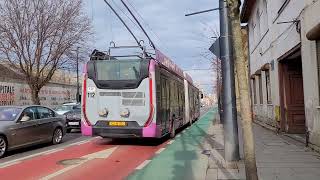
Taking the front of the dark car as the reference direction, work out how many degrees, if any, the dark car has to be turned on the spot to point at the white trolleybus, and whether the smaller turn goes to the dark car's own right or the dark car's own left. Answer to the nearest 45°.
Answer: approximately 135° to the dark car's own left

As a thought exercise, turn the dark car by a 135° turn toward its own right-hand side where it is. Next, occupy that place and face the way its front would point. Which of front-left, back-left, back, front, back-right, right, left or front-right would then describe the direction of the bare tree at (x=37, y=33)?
front

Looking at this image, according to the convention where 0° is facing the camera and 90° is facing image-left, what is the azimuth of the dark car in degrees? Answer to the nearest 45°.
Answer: approximately 45°
